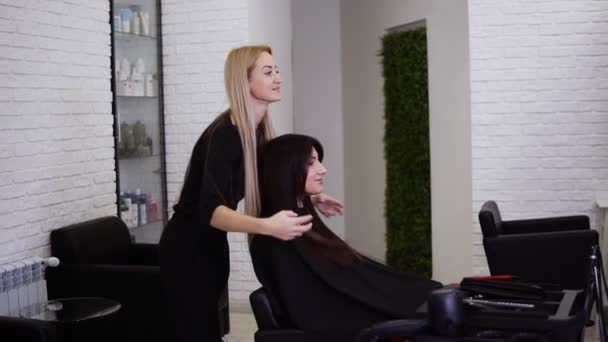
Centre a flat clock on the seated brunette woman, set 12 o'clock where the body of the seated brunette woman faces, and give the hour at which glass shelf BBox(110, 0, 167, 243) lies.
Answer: The glass shelf is roughly at 8 o'clock from the seated brunette woman.

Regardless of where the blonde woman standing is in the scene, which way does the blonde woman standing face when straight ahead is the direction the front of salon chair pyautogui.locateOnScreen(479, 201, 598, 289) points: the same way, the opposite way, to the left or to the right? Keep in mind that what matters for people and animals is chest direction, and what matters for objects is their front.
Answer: the same way

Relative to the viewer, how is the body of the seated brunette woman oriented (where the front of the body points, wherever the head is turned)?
to the viewer's right

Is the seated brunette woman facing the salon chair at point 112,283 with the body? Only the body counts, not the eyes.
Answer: no

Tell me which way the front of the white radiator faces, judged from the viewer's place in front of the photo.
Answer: facing the viewer and to the right of the viewer

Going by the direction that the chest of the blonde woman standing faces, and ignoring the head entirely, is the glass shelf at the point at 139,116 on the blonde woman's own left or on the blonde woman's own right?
on the blonde woman's own left

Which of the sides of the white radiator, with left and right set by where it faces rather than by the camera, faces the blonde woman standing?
front

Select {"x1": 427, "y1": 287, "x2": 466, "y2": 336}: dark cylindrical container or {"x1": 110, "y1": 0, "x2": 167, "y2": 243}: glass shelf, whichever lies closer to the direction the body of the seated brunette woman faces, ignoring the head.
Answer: the dark cylindrical container

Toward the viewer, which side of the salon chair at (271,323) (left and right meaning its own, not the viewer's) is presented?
right

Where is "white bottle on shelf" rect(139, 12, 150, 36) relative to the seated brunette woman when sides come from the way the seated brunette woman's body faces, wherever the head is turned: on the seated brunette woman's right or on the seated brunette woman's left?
on the seated brunette woman's left

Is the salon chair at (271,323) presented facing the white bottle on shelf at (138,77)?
no

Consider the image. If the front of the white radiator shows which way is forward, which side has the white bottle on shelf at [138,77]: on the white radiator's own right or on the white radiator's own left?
on the white radiator's own left

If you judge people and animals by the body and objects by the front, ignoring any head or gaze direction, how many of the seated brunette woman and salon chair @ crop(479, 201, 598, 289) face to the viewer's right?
2

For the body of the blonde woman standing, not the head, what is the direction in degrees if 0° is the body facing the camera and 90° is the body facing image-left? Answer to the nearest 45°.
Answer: approximately 270°

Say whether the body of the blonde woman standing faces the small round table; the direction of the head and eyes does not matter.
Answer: no

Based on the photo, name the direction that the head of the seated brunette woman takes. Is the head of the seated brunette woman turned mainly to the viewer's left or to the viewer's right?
to the viewer's right

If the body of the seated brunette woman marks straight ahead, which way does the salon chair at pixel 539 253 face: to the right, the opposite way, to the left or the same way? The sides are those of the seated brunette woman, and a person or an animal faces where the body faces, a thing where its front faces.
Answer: the same way

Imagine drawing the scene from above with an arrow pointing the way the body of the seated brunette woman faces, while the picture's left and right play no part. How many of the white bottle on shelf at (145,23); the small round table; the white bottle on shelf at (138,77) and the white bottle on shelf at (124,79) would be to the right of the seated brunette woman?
0
